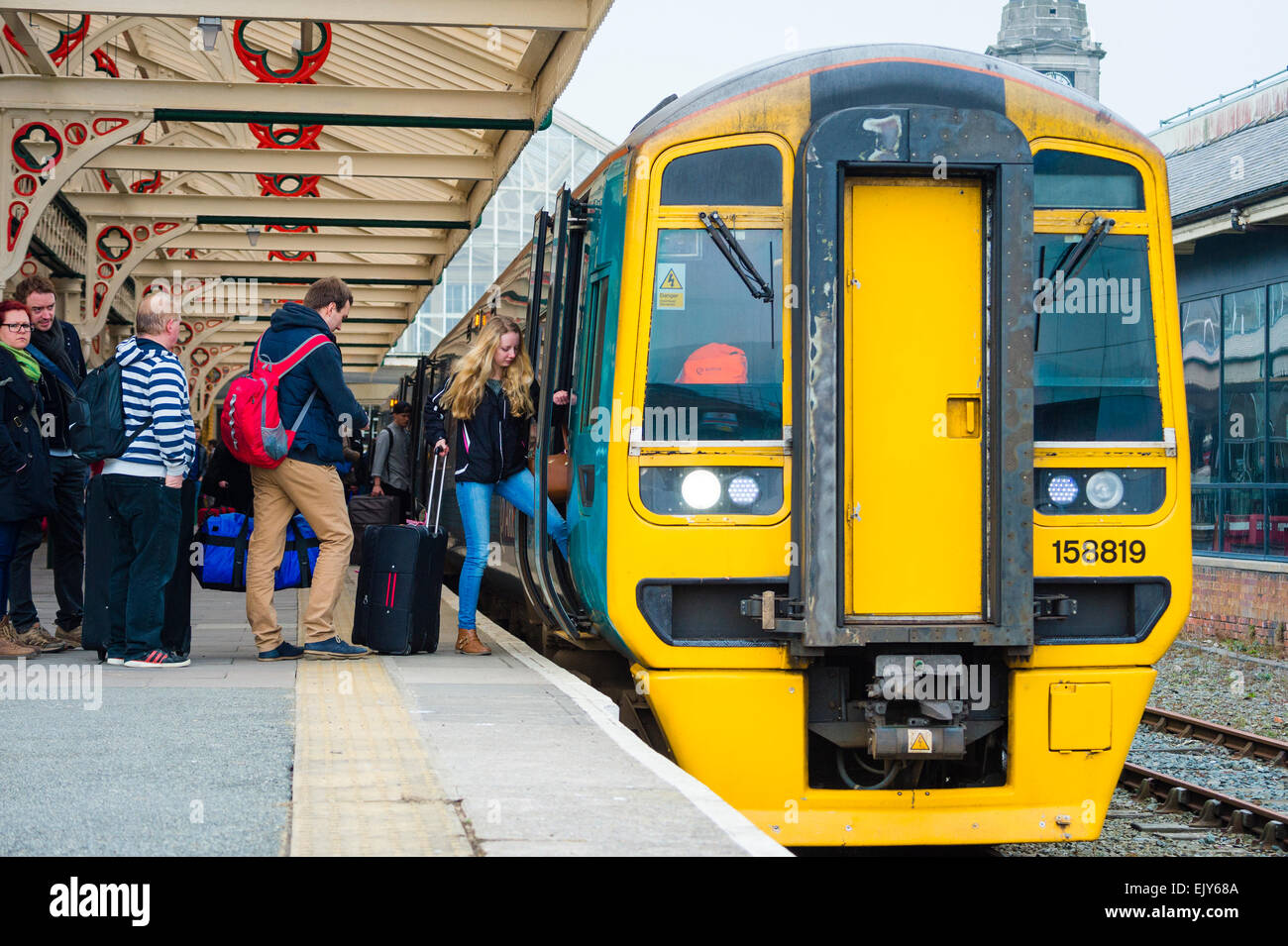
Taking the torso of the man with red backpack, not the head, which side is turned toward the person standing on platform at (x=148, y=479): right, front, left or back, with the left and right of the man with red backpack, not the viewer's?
back

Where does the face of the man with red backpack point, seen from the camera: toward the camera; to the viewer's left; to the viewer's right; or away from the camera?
to the viewer's right

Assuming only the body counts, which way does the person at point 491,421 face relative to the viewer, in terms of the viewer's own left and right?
facing the viewer and to the right of the viewer

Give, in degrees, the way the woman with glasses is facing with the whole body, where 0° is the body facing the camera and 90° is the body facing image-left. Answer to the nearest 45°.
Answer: approximately 315°

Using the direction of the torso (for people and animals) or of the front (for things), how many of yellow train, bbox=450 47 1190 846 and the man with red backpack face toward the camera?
1

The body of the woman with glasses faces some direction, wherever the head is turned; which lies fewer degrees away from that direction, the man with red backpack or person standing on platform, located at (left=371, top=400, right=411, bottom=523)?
the man with red backpack

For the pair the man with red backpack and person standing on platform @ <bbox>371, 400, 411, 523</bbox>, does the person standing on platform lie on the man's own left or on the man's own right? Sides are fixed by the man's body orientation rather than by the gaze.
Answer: on the man's own left

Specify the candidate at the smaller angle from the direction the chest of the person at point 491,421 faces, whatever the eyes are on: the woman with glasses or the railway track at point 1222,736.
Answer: the railway track

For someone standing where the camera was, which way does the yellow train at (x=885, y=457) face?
facing the viewer

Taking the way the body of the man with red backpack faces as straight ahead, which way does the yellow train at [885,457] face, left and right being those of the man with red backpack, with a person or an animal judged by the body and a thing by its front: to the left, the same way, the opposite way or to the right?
to the right

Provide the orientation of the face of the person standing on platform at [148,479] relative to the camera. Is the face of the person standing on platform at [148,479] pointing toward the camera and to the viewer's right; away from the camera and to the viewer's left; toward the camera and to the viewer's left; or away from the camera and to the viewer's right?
away from the camera and to the viewer's right

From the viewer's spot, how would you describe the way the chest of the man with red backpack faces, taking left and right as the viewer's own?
facing to the right of the viewer

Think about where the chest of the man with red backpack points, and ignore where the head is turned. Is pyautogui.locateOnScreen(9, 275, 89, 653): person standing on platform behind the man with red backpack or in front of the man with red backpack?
behind

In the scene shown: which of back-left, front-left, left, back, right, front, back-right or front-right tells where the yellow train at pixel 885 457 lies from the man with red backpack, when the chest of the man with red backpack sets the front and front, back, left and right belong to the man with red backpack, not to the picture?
front-right

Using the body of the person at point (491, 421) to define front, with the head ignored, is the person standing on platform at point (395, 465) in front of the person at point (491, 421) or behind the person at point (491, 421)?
behind
